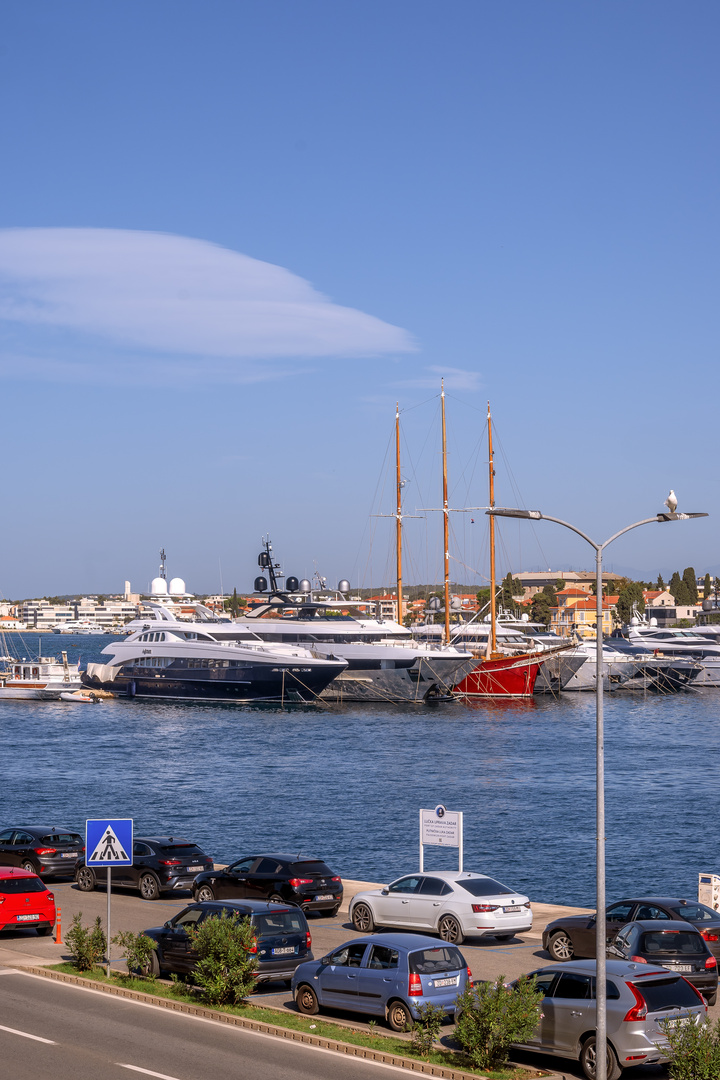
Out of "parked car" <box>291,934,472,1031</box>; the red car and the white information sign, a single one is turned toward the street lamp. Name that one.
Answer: the white information sign

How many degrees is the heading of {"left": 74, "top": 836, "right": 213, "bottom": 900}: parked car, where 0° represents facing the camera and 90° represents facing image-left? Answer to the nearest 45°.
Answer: approximately 135°

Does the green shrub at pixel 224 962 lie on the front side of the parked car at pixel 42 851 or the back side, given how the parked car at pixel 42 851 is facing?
on the back side

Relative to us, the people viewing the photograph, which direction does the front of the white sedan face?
facing away from the viewer and to the left of the viewer

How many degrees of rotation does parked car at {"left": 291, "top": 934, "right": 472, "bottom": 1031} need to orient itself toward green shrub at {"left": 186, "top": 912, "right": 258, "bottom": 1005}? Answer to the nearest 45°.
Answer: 0° — it already faces it

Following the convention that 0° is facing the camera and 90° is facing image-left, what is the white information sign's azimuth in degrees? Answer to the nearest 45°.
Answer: approximately 0°

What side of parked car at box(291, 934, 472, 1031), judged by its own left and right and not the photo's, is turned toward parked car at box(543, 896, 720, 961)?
right

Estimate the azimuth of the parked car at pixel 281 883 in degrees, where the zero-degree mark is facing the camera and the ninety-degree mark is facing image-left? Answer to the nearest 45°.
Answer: approximately 135°

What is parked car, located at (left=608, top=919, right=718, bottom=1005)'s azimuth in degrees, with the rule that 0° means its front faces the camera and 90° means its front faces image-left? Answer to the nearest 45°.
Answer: approximately 135°
